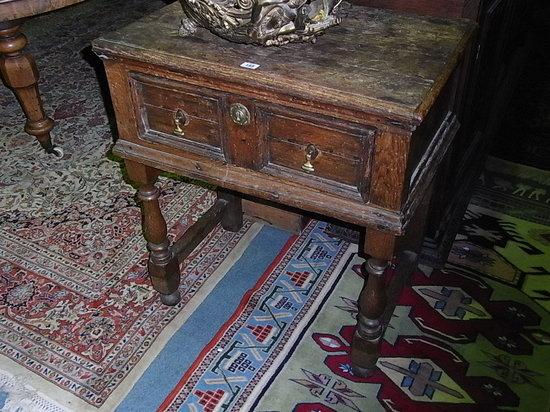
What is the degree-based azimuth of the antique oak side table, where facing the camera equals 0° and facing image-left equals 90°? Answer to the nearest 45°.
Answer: approximately 45°

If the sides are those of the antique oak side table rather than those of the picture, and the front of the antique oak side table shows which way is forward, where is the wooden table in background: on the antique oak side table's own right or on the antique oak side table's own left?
on the antique oak side table's own right
